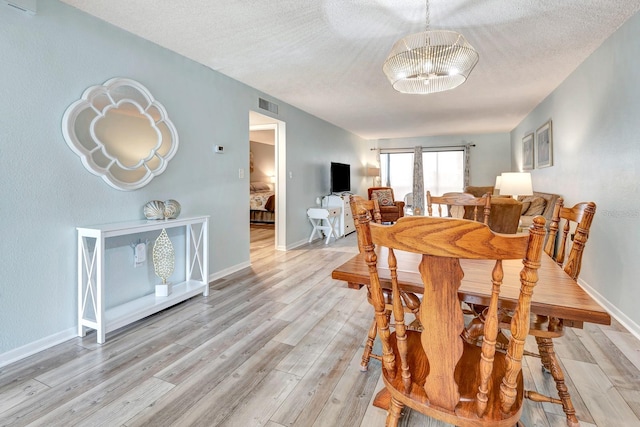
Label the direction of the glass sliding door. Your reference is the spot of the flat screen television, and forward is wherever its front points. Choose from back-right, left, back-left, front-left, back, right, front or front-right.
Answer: left

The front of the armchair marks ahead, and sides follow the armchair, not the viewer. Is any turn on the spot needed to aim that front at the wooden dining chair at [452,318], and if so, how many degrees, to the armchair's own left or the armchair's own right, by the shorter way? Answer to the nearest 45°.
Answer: approximately 45° to the armchair's own right

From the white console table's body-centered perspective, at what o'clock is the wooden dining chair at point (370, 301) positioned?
The wooden dining chair is roughly at 12 o'clock from the white console table.

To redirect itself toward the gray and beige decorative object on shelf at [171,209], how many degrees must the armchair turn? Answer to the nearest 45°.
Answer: approximately 45° to its right

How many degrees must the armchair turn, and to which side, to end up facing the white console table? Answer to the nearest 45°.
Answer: approximately 45° to its right

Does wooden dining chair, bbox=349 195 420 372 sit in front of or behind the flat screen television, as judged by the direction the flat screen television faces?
in front

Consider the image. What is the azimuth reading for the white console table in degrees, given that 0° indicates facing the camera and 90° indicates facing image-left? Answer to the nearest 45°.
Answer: approximately 315°

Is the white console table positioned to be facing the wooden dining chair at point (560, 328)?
yes

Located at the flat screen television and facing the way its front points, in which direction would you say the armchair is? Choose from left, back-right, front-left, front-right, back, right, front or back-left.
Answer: left

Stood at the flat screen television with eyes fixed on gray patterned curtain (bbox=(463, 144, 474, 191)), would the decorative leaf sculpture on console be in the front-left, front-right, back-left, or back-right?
back-right

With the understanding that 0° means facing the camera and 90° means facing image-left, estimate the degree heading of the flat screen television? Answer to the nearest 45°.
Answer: approximately 315°
